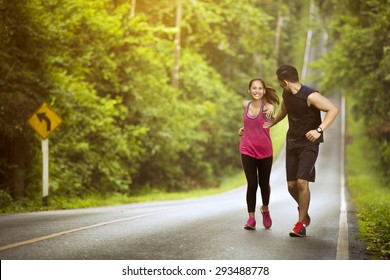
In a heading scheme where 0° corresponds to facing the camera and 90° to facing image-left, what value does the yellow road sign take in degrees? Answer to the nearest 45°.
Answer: approximately 0°

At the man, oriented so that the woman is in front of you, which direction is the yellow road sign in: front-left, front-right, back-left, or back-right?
front-right

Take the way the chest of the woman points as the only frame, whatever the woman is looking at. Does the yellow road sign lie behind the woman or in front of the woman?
behind

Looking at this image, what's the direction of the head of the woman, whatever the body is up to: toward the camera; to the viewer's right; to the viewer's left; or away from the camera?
toward the camera

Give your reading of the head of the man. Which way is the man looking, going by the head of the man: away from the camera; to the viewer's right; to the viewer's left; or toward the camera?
to the viewer's left

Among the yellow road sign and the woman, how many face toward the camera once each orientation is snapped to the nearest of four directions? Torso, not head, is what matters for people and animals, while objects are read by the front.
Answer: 2

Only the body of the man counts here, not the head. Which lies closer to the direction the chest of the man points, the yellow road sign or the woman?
the woman

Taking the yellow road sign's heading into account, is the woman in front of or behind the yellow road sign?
in front

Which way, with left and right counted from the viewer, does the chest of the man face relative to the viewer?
facing the viewer and to the left of the viewer

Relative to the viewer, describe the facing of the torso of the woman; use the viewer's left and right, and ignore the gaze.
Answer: facing the viewer

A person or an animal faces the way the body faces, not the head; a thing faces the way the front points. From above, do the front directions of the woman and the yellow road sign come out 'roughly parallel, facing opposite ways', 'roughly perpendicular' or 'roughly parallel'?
roughly parallel

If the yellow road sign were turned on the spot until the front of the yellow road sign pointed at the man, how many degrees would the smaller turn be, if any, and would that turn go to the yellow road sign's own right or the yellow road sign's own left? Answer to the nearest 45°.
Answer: approximately 45° to the yellow road sign's own left

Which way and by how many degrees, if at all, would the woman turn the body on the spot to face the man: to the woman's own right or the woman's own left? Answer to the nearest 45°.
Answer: approximately 90° to the woman's own left
